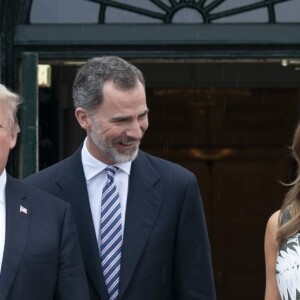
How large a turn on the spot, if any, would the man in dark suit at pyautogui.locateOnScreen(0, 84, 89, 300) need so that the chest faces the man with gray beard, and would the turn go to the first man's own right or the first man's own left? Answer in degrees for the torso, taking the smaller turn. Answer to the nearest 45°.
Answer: approximately 135° to the first man's own left

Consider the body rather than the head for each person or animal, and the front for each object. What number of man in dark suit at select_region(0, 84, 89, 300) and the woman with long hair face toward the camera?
2

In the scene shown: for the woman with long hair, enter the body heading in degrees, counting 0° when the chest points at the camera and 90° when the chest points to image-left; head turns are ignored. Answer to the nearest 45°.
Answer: approximately 0°

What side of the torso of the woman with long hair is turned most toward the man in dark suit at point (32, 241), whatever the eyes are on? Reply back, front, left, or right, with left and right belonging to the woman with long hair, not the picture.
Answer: right

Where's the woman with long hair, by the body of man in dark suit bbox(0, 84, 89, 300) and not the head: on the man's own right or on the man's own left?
on the man's own left

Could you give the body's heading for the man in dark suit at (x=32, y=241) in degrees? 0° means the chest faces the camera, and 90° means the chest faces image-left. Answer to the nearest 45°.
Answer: approximately 0°
